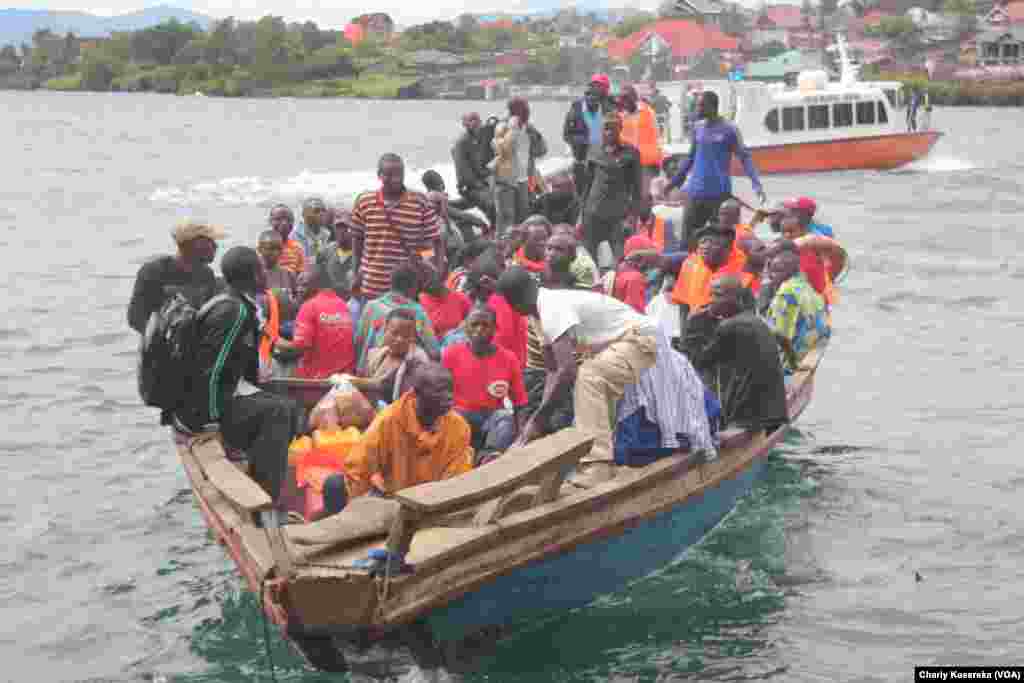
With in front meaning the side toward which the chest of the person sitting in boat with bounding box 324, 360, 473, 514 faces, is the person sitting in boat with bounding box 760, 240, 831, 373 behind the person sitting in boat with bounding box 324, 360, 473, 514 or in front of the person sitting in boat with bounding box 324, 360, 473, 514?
behind

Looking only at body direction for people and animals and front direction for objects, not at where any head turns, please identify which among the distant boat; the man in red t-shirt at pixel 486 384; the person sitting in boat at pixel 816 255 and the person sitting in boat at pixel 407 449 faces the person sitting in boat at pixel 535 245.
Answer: the person sitting in boat at pixel 816 255

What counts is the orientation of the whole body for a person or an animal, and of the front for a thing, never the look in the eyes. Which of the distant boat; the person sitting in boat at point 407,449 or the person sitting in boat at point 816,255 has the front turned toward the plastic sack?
the person sitting in boat at point 816,255

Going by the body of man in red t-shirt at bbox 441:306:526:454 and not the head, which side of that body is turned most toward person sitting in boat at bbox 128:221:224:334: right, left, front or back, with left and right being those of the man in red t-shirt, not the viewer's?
right

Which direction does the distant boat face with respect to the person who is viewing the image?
facing to the right of the viewer

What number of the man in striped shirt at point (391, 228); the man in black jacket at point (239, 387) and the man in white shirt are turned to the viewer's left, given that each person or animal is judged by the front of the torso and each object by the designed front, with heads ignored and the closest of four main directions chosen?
1

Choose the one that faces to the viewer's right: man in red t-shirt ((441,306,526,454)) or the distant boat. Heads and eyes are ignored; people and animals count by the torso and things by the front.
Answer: the distant boat

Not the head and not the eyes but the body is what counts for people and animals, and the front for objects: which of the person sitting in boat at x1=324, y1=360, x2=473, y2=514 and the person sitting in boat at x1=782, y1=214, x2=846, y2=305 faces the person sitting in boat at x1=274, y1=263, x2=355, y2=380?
the person sitting in boat at x1=782, y1=214, x2=846, y2=305

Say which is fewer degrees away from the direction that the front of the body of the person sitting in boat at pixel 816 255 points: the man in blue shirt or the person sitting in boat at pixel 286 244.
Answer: the person sitting in boat

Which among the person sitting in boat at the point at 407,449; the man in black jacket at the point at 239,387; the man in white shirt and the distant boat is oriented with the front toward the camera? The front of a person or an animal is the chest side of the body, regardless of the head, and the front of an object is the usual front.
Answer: the person sitting in boat

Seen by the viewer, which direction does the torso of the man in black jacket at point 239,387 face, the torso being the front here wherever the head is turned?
to the viewer's right

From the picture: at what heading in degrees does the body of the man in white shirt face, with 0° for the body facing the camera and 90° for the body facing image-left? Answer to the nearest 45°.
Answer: approximately 90°
